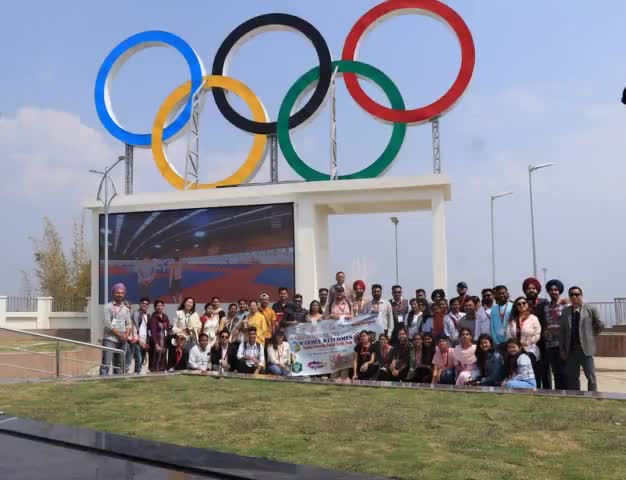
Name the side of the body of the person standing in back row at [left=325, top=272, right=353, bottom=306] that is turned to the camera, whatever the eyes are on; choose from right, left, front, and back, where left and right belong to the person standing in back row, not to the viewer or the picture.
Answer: front

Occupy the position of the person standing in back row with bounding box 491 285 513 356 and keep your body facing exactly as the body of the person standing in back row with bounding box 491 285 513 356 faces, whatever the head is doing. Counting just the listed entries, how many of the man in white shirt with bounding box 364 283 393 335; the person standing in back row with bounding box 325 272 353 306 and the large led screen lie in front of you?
0

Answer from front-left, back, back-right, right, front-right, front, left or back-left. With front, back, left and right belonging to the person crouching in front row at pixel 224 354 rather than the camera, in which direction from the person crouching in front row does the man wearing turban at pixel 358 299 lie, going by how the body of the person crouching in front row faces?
left

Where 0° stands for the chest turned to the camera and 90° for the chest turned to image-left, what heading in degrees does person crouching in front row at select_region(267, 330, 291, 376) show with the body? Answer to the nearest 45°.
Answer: approximately 0°

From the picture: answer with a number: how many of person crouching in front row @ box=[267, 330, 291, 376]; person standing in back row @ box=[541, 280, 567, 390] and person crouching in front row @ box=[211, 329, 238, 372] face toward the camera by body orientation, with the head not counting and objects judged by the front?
3

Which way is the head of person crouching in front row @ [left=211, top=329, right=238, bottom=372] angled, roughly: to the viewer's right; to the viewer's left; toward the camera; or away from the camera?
toward the camera

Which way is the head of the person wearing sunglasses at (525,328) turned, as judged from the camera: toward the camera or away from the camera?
toward the camera

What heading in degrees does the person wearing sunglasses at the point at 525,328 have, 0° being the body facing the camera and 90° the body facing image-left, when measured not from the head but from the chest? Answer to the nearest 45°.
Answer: approximately 0°

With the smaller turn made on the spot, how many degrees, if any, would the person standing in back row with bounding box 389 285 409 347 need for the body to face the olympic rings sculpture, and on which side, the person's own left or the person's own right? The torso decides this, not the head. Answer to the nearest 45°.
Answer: approximately 180°

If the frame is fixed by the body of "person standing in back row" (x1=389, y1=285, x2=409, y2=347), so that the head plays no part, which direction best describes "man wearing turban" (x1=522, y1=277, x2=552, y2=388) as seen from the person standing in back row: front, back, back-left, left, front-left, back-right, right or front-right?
front-left

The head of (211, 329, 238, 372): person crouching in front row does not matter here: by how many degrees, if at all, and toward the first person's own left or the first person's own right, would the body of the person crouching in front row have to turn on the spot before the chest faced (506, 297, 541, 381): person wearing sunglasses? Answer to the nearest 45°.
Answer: approximately 45° to the first person's own left

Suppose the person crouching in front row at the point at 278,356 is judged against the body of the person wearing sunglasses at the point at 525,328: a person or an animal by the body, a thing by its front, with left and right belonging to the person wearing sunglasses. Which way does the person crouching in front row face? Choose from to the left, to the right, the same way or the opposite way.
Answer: the same way

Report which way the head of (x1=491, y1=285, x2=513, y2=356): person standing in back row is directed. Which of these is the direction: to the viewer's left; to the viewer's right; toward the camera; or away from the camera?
toward the camera

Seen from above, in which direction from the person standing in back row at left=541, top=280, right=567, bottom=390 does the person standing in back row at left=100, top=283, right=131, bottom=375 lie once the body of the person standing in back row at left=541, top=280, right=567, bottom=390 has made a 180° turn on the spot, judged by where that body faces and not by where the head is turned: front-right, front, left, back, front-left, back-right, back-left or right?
left

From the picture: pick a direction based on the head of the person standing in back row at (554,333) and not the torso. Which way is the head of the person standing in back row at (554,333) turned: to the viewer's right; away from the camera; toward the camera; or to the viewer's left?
toward the camera

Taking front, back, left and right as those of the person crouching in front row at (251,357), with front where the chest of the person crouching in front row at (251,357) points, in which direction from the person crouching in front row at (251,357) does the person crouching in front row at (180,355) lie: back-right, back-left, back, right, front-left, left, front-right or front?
back-right
